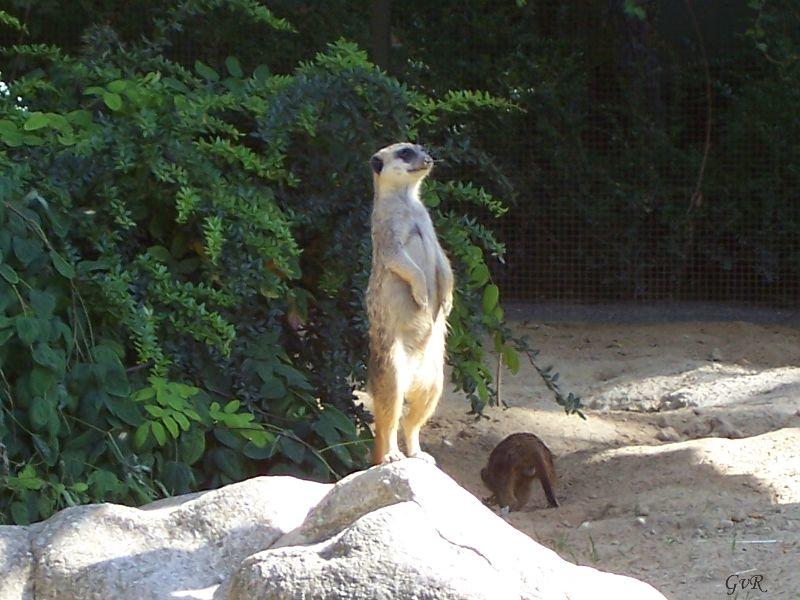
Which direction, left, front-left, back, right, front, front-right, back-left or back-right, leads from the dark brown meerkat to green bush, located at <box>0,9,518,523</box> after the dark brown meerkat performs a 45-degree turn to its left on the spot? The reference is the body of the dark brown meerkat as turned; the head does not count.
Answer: front-right

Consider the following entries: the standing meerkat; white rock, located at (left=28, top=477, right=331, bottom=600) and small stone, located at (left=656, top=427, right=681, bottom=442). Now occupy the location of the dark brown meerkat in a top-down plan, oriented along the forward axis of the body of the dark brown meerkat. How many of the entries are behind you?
1

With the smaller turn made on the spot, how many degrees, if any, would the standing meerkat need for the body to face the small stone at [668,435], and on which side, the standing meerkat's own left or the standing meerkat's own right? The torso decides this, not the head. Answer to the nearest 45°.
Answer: approximately 90° to the standing meerkat's own left

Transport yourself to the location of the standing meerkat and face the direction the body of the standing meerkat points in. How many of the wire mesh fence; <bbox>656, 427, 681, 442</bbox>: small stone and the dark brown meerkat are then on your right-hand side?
0

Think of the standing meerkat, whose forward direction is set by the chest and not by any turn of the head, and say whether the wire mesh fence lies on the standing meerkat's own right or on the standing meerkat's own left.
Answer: on the standing meerkat's own left

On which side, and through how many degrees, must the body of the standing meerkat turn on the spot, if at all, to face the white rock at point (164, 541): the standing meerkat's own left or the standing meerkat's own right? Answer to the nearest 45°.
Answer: approximately 90° to the standing meerkat's own right

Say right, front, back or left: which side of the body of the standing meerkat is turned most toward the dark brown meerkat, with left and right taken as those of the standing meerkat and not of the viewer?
left

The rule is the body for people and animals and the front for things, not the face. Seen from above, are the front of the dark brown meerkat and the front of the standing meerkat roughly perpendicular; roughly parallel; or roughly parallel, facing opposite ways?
roughly perpendicular

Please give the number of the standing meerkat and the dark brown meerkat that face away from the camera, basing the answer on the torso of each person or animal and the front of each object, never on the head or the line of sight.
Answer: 1

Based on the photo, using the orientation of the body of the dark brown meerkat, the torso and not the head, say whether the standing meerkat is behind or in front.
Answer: in front
